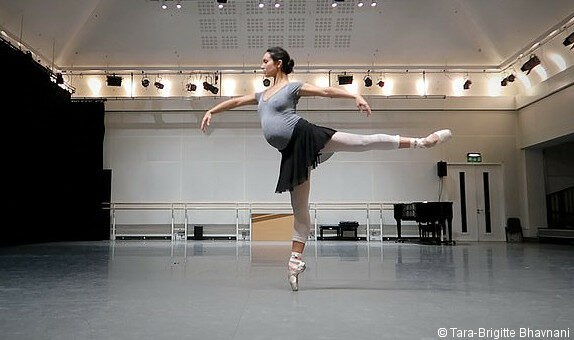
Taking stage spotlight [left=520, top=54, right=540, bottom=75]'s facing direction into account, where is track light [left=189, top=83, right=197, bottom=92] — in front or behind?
in front

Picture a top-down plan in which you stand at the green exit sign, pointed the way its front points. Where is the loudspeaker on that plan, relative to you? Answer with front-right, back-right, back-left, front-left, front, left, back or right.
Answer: front-right

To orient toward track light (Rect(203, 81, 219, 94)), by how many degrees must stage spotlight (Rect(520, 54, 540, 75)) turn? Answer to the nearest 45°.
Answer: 0° — it already faces it

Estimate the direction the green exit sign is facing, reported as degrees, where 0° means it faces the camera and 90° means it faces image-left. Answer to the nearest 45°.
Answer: approximately 0°

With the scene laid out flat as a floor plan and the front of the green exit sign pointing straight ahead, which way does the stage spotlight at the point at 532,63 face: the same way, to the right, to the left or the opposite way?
to the right

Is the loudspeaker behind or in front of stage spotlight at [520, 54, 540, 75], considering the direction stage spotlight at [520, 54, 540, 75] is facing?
in front

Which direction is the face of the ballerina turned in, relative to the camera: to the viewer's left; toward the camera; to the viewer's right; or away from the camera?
to the viewer's left

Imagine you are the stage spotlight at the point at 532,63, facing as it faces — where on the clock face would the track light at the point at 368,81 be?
The track light is roughly at 12 o'clock from the stage spotlight.

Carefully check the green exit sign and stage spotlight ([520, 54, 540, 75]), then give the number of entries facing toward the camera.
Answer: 1

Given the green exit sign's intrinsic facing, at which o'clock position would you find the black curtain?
The black curtain is roughly at 2 o'clock from the green exit sign.

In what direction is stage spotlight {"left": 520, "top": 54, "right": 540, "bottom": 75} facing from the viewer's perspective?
to the viewer's left
